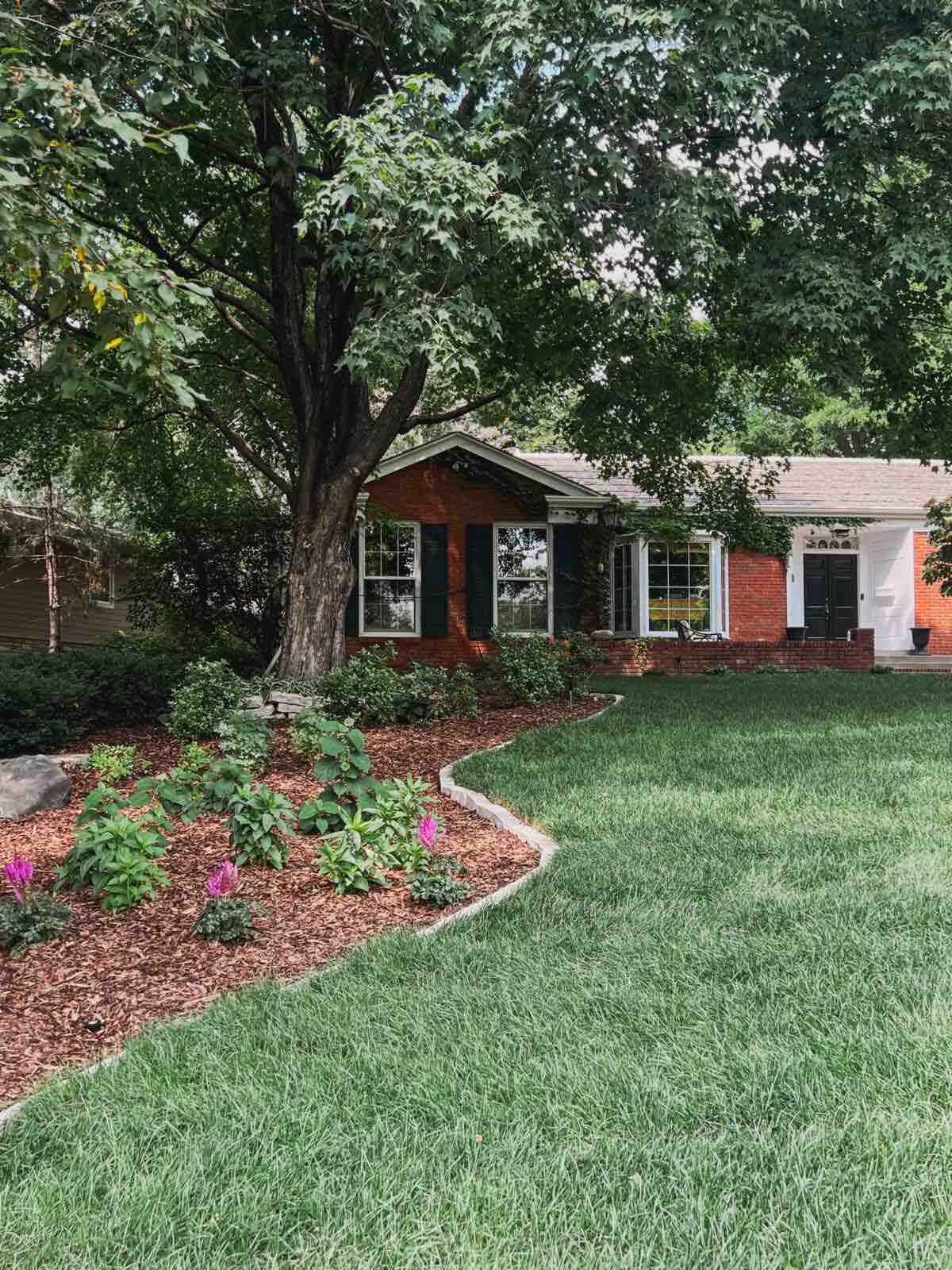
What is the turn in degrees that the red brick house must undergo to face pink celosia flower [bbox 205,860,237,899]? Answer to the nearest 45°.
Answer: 0° — it already faces it

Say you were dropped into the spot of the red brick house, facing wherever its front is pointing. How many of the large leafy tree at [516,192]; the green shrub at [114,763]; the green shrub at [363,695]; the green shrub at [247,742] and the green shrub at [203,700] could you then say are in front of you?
5

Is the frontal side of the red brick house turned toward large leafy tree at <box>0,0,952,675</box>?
yes

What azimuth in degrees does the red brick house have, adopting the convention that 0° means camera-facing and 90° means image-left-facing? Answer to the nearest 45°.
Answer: approximately 0°

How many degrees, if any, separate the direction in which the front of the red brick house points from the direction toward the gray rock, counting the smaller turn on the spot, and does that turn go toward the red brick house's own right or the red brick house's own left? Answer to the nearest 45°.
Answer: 0° — it already faces it

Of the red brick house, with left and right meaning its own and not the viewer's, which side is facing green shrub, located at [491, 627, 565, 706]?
front

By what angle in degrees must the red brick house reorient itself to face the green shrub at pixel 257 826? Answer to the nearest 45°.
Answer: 0° — it already faces it

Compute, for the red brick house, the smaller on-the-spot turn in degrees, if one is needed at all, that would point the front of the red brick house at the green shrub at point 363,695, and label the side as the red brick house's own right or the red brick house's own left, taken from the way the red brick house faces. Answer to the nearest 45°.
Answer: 0° — it already faces it

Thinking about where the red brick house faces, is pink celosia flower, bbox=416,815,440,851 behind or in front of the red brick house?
in front

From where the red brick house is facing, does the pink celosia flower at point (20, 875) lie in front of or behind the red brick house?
in front
